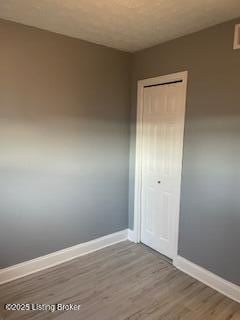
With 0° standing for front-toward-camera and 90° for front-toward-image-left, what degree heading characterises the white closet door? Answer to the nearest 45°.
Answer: approximately 45°
